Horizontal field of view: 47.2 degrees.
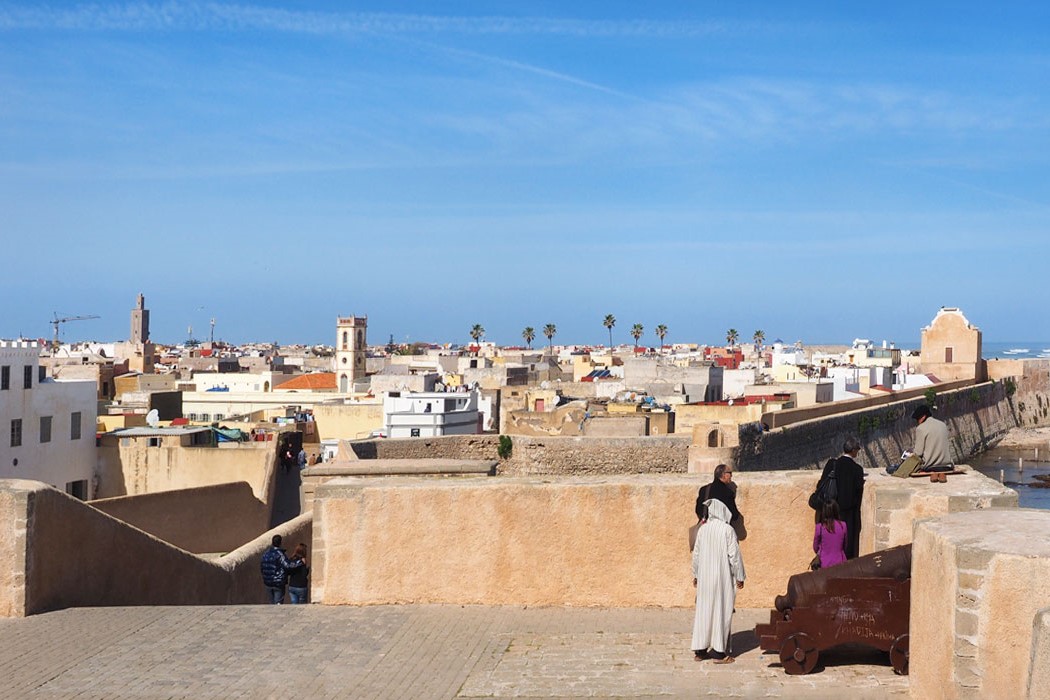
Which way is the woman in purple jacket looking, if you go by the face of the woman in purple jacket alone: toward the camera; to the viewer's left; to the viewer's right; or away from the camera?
away from the camera

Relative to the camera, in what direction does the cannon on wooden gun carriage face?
facing to the right of the viewer

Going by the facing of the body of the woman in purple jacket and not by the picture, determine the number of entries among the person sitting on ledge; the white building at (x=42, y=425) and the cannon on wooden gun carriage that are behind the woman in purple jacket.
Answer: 1

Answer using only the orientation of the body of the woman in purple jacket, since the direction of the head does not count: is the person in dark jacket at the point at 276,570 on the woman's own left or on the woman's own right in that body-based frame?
on the woman's own left

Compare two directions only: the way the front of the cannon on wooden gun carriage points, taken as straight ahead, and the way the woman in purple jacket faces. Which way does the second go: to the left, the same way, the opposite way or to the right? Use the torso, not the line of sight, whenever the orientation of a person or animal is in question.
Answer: to the left

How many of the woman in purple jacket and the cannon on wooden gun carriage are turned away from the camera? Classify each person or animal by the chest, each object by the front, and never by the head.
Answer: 1

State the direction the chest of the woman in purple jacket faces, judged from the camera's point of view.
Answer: away from the camera

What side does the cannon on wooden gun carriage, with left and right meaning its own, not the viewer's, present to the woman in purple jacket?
left
